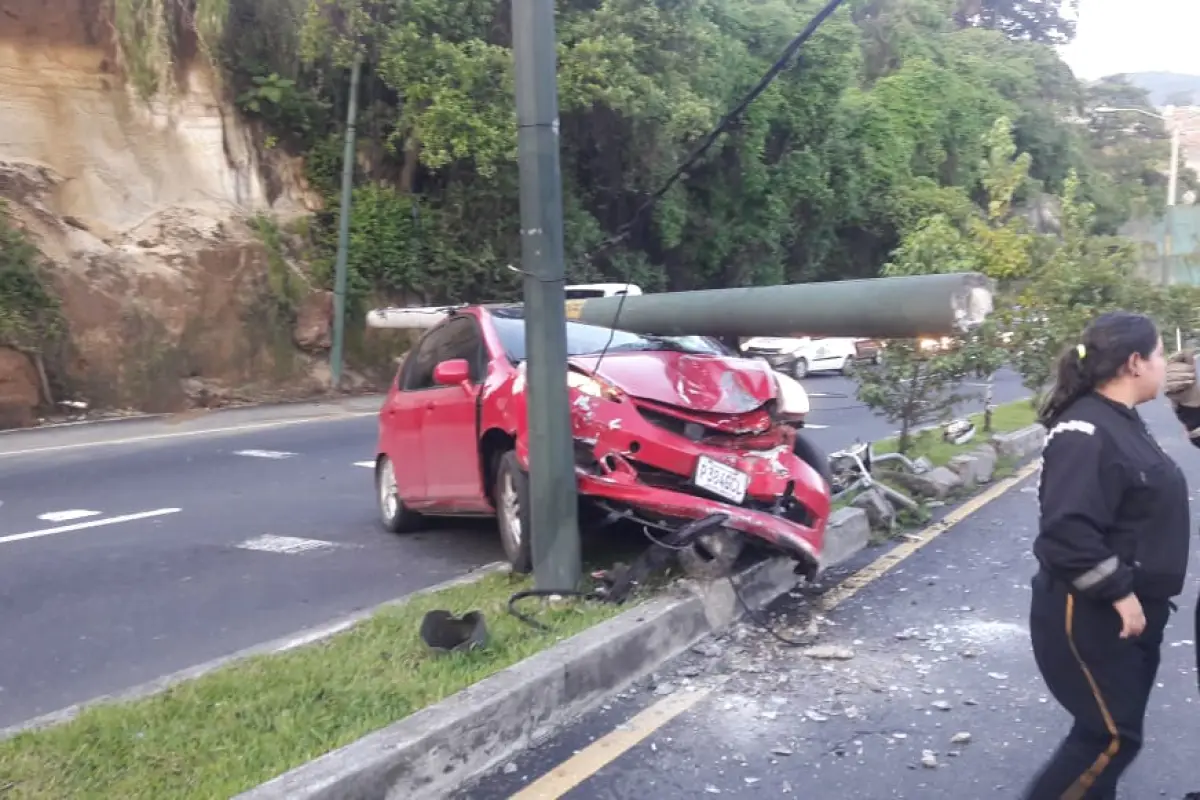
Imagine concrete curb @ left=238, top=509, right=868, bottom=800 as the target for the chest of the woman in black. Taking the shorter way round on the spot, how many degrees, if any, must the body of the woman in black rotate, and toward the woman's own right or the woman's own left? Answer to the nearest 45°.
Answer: approximately 180°

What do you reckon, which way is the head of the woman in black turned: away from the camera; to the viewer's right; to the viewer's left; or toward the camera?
to the viewer's right

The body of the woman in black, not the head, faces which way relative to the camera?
to the viewer's right

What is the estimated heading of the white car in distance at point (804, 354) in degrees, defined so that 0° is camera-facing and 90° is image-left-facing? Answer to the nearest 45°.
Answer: approximately 45°

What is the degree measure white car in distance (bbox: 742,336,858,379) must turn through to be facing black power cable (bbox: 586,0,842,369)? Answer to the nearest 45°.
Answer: approximately 45° to its left

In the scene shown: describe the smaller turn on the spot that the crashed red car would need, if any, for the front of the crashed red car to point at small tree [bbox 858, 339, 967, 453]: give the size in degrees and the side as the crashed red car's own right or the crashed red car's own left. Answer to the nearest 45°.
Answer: approximately 90° to the crashed red car's own left

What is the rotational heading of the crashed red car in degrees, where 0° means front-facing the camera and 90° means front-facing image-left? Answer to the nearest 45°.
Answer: approximately 315°
